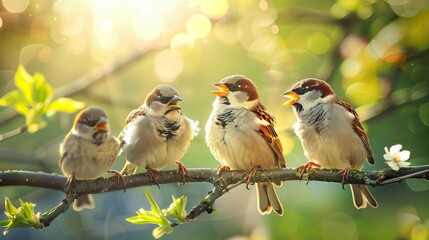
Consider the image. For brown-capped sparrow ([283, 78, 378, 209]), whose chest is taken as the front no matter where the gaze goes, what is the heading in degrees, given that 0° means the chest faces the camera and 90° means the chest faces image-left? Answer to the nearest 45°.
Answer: approximately 45°

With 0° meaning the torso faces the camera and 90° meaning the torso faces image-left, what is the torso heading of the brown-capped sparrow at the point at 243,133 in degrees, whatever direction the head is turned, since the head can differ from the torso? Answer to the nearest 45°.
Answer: approximately 45°

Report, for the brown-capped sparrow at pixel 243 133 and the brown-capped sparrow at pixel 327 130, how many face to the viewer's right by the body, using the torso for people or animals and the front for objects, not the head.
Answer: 0
